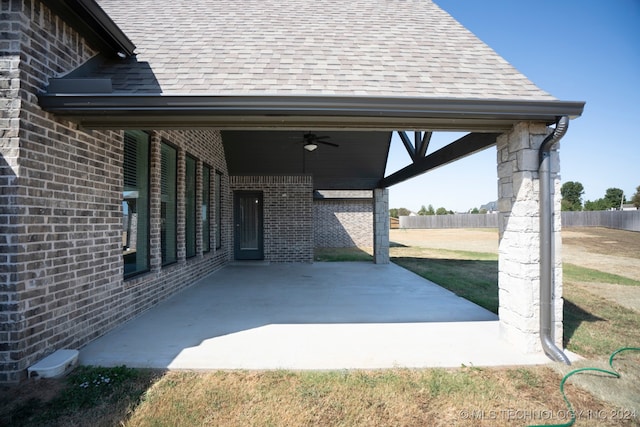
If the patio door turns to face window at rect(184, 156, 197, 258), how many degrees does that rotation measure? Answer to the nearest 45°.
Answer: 0° — it already faces it

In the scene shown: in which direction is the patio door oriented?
toward the camera

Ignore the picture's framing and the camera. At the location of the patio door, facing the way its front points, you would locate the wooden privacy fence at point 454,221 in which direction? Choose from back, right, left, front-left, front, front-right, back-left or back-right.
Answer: back-left

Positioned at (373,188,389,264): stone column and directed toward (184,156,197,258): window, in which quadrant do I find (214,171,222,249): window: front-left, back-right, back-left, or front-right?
front-right

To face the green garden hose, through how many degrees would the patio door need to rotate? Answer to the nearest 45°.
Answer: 0° — it already faces it

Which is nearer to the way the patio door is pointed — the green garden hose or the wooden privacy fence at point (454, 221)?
the green garden hose

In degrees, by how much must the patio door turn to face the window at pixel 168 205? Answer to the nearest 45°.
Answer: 0° — it already faces it

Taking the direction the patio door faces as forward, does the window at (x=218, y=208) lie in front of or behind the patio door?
in front

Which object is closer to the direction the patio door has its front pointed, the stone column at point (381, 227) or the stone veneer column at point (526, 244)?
the stone veneer column

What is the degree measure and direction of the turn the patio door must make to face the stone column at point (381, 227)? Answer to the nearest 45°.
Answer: approximately 90° to its left

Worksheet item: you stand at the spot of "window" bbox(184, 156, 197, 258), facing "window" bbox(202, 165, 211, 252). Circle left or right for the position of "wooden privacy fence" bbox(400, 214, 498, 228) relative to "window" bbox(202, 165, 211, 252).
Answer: right

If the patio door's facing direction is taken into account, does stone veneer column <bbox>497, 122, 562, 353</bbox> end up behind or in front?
in front

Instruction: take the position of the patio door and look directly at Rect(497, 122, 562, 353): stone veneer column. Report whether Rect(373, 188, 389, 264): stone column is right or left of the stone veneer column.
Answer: left

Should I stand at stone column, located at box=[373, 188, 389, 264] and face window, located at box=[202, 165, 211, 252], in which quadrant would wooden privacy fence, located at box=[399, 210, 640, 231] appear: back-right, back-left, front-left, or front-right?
back-right
